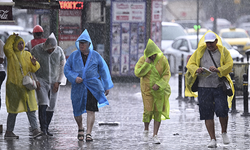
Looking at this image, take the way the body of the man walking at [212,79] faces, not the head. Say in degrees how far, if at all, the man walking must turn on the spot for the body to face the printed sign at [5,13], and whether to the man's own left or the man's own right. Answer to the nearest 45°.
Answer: approximately 90° to the man's own right

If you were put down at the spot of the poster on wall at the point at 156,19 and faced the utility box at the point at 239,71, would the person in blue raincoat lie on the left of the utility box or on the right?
right

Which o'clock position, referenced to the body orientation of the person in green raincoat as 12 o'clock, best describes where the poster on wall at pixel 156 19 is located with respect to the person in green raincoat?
The poster on wall is roughly at 6 o'clock from the person in green raincoat.

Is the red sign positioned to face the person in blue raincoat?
yes

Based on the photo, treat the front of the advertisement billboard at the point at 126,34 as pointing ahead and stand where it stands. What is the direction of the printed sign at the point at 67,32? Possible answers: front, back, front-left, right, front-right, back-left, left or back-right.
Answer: right

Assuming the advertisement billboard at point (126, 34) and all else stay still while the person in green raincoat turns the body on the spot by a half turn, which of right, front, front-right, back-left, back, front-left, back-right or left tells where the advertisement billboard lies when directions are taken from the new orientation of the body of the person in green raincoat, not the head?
front

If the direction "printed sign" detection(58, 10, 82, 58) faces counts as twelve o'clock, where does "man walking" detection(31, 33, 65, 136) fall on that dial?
The man walking is roughly at 12 o'clock from the printed sign.

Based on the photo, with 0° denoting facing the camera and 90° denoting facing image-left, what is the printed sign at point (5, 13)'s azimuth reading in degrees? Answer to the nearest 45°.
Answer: approximately 0°

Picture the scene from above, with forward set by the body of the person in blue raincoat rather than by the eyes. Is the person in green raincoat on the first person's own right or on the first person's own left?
on the first person's own left

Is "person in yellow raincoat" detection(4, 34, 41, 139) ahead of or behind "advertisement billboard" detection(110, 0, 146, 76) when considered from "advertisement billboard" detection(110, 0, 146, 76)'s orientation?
ahead
